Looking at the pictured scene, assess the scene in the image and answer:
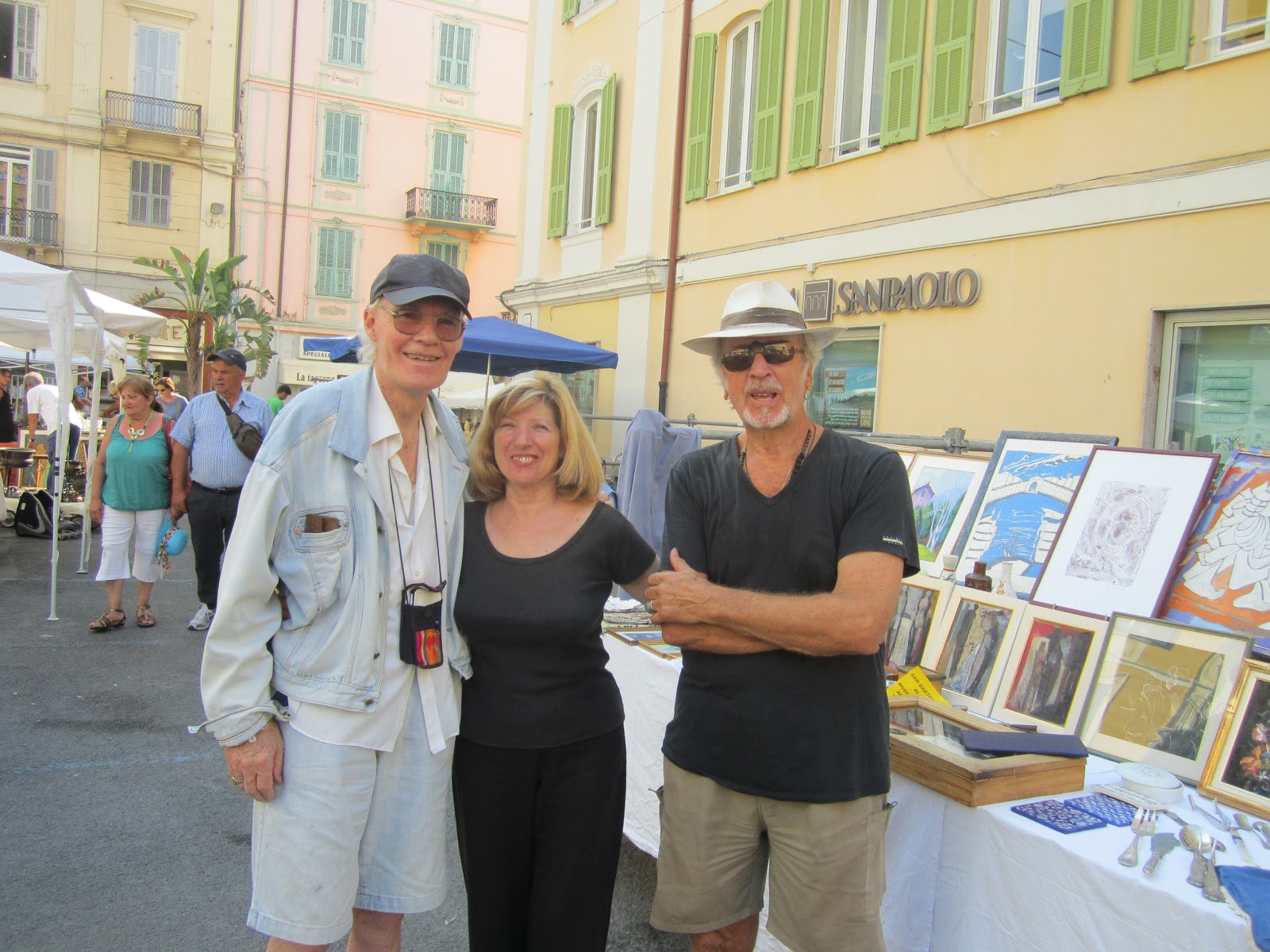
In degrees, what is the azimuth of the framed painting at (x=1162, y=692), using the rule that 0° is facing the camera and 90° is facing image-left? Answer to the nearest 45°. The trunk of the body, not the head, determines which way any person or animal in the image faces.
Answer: approximately 45°

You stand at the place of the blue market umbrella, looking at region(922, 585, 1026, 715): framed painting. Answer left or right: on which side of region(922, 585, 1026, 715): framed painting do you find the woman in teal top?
right

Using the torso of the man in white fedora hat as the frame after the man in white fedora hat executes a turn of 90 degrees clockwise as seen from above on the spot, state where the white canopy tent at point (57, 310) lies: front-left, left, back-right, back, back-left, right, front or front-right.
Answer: front-right

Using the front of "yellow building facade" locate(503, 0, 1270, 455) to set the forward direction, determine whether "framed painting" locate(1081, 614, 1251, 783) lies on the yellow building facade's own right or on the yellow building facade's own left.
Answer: on the yellow building facade's own left

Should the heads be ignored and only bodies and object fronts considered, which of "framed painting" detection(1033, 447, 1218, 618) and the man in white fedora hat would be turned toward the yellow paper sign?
the framed painting

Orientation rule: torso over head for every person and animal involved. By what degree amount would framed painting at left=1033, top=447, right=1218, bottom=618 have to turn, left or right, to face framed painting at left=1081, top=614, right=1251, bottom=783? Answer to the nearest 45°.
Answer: approximately 45° to its left

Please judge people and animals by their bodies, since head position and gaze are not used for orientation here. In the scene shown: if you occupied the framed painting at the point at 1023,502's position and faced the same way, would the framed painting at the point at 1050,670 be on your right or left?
on your left

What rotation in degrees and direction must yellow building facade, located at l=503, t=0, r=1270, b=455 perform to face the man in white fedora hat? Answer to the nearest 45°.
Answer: approximately 45° to its left

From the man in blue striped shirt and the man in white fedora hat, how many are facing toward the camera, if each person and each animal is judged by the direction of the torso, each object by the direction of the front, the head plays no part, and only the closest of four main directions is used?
2

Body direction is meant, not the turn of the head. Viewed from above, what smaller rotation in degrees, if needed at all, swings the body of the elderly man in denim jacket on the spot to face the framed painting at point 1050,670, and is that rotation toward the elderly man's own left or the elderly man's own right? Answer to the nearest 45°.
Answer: approximately 45° to the elderly man's own left

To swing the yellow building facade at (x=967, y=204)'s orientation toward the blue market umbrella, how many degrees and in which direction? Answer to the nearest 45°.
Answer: approximately 45° to its right
